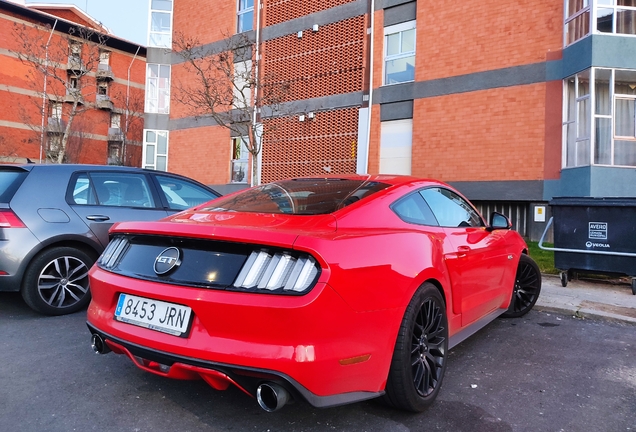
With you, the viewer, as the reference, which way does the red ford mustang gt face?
facing away from the viewer and to the right of the viewer

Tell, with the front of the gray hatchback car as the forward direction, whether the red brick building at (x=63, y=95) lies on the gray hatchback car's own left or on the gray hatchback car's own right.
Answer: on the gray hatchback car's own left

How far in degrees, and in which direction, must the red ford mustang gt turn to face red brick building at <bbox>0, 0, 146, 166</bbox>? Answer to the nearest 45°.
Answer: approximately 90° to its left

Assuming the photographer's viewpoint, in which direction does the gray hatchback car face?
facing away from the viewer and to the right of the viewer
